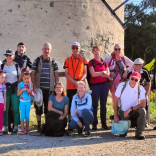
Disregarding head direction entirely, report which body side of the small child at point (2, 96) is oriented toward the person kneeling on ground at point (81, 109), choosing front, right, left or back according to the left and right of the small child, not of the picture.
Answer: left

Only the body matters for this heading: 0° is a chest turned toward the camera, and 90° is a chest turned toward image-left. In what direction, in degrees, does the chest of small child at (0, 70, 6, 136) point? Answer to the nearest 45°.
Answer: approximately 0°

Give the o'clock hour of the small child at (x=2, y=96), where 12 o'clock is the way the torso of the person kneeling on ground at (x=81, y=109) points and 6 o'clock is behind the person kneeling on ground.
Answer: The small child is roughly at 3 o'clock from the person kneeling on ground.

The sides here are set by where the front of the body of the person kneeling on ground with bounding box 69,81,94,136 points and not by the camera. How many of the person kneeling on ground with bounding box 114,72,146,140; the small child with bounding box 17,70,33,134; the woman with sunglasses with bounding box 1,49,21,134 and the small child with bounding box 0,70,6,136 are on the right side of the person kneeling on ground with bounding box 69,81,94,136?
3

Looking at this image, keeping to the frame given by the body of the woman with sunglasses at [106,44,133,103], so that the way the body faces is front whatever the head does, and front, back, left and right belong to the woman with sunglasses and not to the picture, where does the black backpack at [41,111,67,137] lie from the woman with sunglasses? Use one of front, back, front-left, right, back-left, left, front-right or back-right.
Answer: front-right

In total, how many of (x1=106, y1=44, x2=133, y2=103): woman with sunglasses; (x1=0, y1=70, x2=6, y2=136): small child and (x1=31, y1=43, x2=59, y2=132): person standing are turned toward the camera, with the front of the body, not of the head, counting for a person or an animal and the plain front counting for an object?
3

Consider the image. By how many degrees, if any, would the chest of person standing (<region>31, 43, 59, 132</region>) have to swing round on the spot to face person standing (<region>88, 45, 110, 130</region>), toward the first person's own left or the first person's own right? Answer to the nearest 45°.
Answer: approximately 90° to the first person's own left
